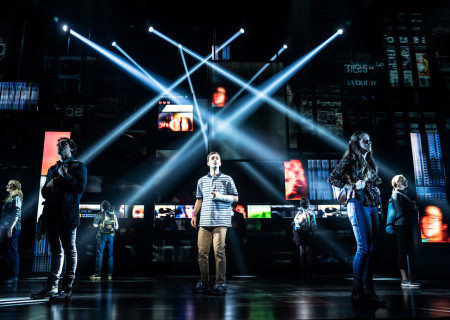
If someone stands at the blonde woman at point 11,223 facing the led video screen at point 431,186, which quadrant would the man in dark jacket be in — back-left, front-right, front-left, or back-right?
front-right

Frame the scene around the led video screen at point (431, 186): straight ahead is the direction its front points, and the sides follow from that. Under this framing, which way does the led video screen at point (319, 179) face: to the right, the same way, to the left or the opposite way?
the same way

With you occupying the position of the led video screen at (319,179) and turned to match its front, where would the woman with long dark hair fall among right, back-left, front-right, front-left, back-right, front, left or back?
front

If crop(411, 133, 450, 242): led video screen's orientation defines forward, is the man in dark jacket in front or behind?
in front

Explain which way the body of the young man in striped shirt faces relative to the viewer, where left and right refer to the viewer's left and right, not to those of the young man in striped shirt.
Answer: facing the viewer

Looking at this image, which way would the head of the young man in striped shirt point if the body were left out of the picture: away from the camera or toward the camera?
toward the camera

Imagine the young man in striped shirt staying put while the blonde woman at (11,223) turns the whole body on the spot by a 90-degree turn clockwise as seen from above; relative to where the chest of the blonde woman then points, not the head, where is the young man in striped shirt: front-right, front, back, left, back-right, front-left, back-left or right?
back-right

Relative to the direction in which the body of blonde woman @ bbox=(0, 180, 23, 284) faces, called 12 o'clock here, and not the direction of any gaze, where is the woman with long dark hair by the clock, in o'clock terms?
The woman with long dark hair is roughly at 8 o'clock from the blonde woman.

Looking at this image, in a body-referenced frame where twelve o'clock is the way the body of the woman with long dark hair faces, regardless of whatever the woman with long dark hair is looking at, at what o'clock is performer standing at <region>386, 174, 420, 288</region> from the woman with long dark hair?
The performer standing is roughly at 8 o'clock from the woman with long dark hair.

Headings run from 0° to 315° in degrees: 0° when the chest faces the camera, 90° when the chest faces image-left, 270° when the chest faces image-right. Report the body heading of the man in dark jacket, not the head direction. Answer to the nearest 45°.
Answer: approximately 45°

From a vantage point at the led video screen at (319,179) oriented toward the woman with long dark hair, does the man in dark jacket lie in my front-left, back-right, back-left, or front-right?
front-right

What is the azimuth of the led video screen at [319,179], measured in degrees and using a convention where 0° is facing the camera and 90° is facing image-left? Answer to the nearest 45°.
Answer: approximately 0°
